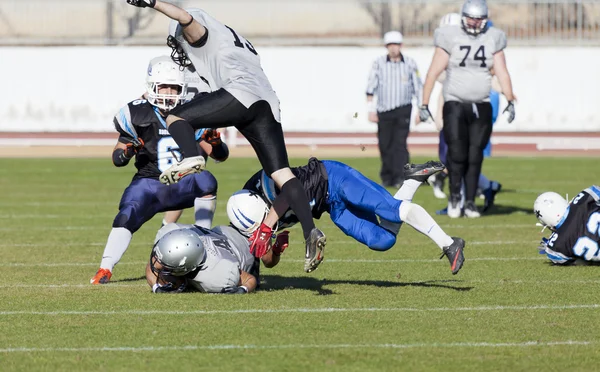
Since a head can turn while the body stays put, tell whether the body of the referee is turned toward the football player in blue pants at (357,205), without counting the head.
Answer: yes

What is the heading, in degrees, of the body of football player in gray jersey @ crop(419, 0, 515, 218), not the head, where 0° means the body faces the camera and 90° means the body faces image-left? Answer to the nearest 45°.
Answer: approximately 0°

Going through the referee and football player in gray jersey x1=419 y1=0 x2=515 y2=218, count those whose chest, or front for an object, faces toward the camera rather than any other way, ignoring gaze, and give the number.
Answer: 2

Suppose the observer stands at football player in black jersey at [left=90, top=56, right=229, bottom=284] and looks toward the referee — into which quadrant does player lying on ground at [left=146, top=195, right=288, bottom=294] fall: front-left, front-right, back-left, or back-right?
back-right

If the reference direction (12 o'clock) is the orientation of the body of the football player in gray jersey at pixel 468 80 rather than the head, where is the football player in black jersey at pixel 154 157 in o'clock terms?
The football player in black jersey is roughly at 1 o'clock from the football player in gray jersey.

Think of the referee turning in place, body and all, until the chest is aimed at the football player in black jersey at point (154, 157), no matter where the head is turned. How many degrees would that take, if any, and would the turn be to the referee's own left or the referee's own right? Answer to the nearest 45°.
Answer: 0° — they already face them
